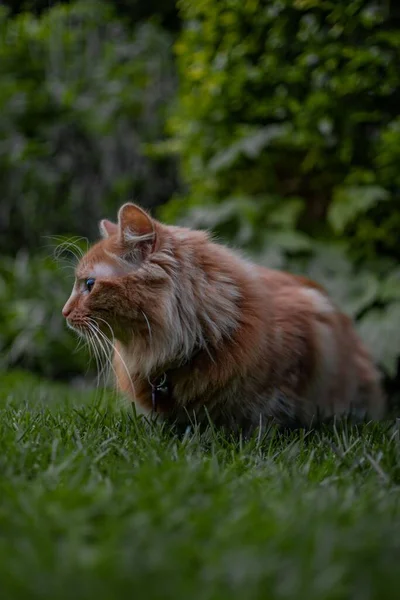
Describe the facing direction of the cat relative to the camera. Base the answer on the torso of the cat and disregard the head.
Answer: to the viewer's left
